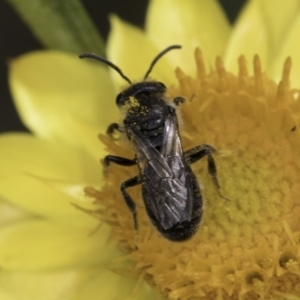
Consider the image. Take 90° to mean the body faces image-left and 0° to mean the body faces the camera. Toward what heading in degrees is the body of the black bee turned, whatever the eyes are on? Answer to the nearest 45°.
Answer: approximately 180°
